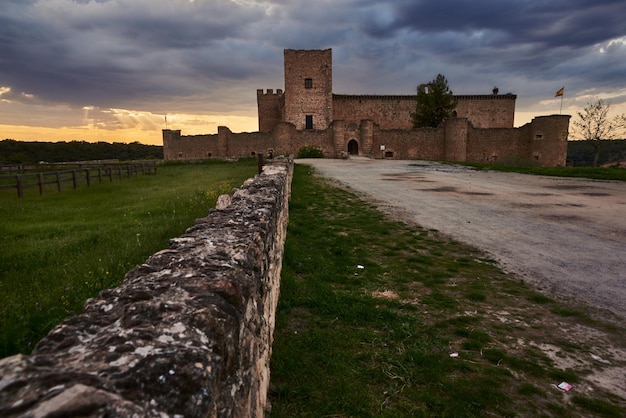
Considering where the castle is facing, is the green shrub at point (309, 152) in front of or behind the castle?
in front

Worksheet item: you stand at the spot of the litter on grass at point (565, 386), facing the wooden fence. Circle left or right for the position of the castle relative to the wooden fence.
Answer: right

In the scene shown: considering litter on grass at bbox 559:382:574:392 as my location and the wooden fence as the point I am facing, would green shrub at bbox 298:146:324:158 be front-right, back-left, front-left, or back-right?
front-right

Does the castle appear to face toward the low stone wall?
yes

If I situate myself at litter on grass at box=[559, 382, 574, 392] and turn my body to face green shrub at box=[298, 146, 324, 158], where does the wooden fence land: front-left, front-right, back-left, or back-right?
front-left

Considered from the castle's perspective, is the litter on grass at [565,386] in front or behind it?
in front

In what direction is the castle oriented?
toward the camera
